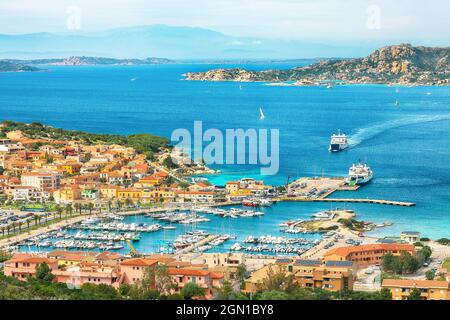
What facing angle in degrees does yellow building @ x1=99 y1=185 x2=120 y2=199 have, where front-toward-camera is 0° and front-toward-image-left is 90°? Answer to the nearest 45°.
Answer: approximately 0°

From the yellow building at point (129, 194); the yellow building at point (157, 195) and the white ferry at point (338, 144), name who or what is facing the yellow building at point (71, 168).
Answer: the white ferry

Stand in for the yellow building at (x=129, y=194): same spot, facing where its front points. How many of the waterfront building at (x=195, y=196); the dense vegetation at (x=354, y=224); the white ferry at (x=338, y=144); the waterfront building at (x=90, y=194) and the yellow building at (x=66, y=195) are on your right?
2

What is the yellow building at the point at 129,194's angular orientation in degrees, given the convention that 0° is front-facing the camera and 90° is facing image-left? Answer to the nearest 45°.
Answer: approximately 0°

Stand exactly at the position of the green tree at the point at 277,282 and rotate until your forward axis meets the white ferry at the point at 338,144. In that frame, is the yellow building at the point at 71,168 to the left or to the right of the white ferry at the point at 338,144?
left

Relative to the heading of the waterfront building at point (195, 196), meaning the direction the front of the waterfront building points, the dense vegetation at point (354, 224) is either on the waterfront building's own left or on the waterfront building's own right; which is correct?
on the waterfront building's own left

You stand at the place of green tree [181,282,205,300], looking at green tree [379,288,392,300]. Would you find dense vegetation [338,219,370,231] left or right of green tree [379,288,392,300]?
left

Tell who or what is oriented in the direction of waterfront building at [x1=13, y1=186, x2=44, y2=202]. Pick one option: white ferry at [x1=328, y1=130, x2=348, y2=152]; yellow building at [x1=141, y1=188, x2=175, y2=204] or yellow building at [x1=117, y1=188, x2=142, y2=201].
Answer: the white ferry

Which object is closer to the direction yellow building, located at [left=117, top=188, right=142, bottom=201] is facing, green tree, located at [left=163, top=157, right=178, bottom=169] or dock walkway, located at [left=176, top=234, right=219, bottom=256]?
the dock walkway

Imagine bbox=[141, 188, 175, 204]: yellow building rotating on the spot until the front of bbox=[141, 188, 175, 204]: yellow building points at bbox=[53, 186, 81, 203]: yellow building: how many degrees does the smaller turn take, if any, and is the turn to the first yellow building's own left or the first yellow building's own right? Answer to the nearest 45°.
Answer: approximately 90° to the first yellow building's own right
